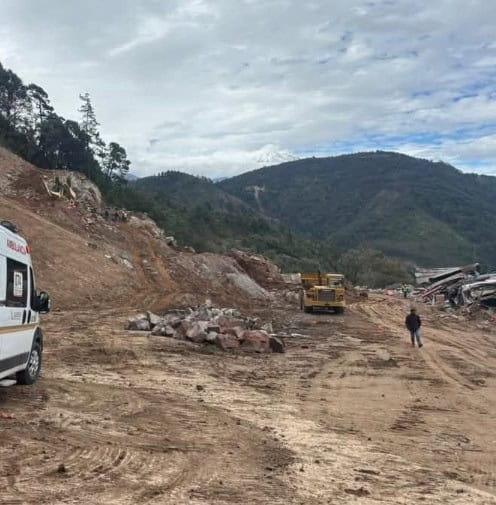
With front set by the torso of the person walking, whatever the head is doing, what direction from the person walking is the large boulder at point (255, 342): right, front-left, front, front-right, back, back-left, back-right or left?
back-left

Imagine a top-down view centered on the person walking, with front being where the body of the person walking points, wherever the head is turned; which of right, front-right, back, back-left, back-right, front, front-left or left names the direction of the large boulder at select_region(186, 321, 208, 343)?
back-left

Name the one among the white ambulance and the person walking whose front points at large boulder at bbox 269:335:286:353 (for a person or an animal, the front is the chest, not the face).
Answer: the white ambulance

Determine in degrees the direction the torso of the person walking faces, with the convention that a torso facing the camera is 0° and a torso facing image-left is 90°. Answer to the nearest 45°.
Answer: approximately 180°

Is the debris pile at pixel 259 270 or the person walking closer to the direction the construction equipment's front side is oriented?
the person walking

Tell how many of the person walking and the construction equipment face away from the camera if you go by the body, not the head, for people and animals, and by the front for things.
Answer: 1

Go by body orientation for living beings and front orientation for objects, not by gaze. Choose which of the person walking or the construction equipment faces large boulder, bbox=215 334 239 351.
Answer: the construction equipment

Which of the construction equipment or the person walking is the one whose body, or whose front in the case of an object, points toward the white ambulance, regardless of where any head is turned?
the construction equipment

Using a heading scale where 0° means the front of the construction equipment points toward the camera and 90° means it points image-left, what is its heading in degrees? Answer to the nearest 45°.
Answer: approximately 0°

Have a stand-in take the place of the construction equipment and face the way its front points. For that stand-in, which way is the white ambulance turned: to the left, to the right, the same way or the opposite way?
the opposite way

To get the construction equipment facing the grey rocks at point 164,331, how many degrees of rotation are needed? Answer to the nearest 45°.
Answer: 0° — it already faces it

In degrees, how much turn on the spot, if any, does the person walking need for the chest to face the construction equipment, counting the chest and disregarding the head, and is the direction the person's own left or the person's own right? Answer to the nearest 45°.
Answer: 0° — they already face it

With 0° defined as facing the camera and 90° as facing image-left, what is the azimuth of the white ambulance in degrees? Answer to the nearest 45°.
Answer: approximately 225°

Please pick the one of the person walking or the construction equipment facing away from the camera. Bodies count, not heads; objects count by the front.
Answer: the person walking
